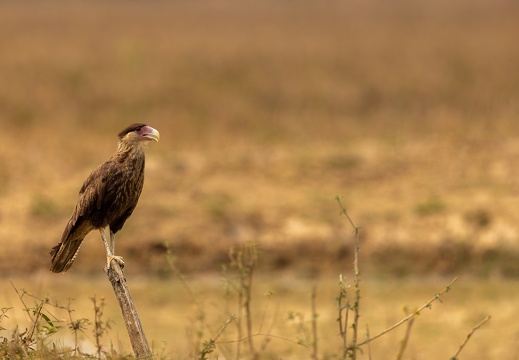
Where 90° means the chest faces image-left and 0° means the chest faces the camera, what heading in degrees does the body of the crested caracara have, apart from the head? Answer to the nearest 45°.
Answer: approximately 270°
